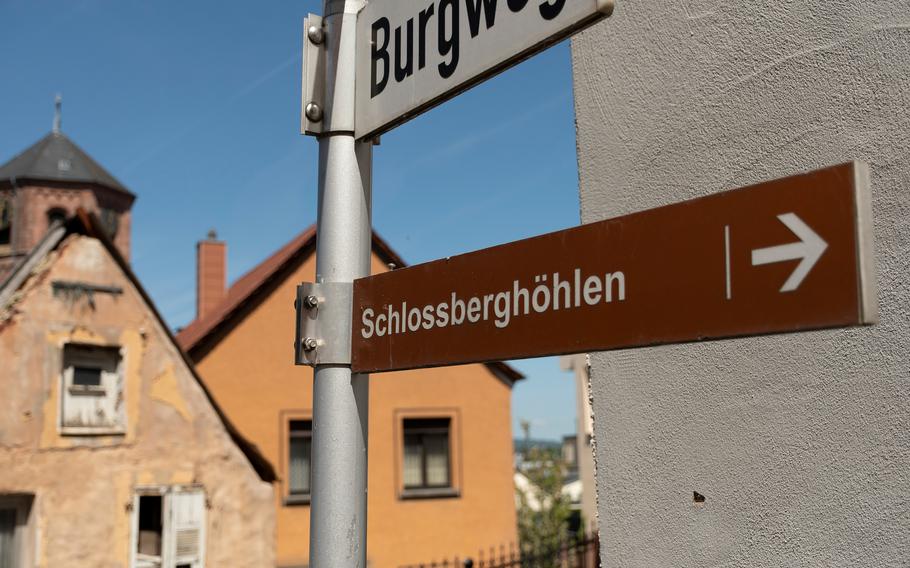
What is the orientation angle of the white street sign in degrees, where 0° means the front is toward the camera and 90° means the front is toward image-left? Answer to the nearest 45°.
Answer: approximately 45°

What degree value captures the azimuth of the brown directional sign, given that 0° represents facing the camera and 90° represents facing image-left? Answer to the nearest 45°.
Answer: approximately 45°

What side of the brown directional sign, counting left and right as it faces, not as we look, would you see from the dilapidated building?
right

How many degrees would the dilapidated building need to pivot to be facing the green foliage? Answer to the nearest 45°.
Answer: approximately 135° to its left

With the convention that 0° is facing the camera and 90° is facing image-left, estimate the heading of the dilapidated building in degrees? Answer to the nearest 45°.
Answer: approximately 0°

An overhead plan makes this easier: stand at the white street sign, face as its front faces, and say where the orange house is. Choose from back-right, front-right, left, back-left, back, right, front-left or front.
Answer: back-right

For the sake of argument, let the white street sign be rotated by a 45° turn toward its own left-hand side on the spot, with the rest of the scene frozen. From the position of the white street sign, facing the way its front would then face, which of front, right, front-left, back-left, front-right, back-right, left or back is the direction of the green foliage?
back

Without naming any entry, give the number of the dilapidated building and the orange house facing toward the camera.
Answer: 2
